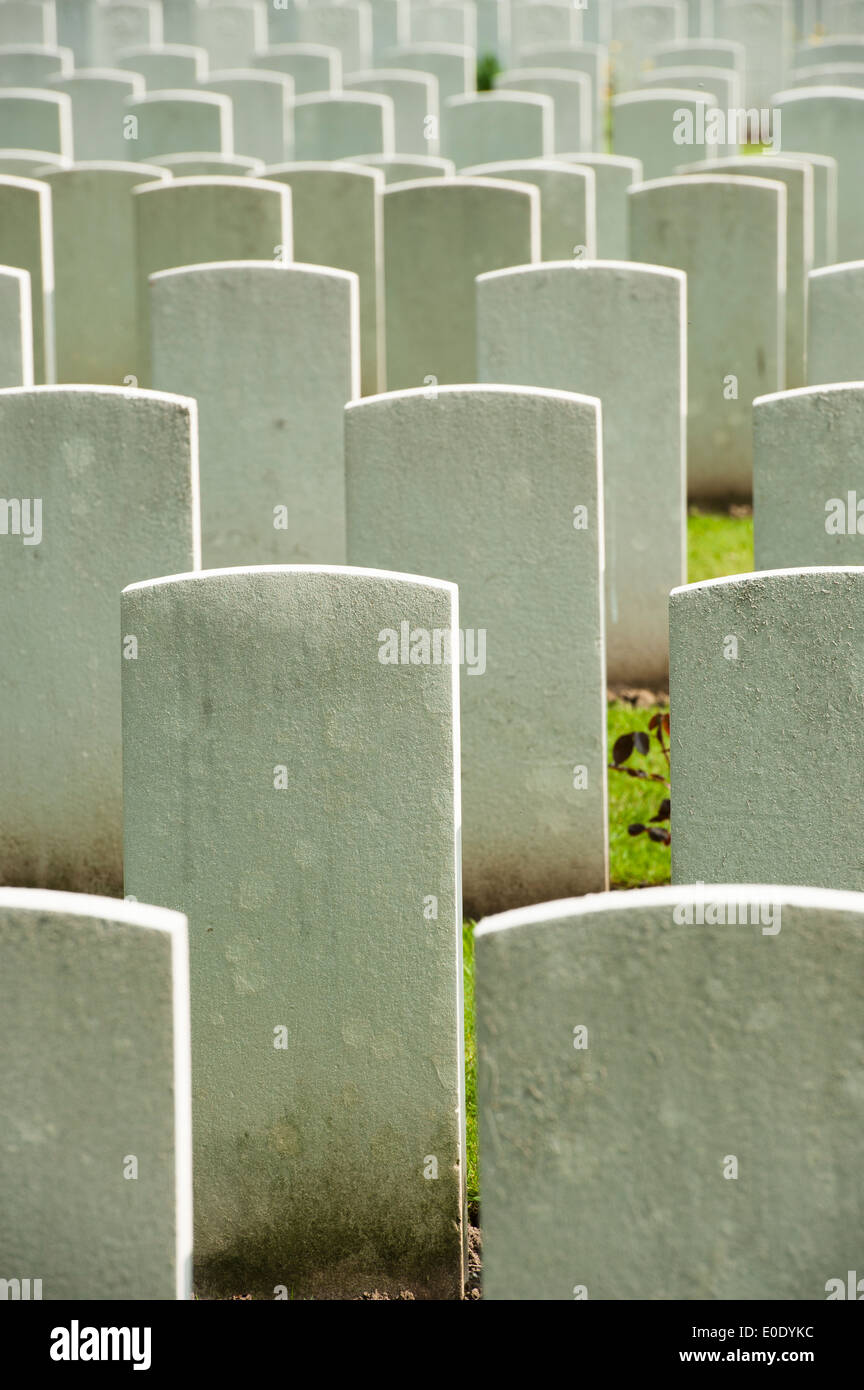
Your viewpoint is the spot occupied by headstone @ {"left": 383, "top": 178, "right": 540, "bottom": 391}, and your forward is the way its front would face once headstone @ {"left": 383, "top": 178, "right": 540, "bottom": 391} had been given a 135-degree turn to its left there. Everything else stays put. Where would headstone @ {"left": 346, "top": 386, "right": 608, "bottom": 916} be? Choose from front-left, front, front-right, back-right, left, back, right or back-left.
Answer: front-left

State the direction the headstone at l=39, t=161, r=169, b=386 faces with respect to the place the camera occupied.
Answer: facing away from the viewer

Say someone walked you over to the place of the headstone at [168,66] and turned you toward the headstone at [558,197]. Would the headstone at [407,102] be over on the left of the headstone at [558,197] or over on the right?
left

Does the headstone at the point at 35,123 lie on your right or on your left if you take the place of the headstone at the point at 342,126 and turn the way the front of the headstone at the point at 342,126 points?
on your left

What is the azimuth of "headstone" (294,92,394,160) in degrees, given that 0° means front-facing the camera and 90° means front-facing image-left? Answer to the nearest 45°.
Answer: approximately 180°

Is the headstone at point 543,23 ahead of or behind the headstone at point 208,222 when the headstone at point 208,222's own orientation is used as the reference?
ahead

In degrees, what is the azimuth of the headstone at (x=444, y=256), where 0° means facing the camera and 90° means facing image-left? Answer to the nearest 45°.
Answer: approximately 180°

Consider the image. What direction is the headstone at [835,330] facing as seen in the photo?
away from the camera

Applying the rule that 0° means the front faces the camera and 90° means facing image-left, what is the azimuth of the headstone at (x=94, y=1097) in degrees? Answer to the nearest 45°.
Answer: approximately 180°

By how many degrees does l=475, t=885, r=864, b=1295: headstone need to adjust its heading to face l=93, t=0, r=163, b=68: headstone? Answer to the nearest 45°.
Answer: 0° — it already faces it

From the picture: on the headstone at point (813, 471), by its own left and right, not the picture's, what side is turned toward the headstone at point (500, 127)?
front

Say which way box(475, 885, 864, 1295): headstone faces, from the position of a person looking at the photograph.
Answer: facing away from the viewer

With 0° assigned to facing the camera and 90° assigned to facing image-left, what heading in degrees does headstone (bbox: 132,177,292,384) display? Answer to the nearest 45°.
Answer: approximately 180°

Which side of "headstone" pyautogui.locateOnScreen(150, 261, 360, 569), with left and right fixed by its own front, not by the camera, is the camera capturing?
back

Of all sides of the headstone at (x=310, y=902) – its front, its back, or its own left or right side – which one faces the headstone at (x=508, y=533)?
front

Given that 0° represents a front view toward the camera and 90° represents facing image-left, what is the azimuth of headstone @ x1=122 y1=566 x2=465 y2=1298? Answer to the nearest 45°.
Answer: approximately 180°
